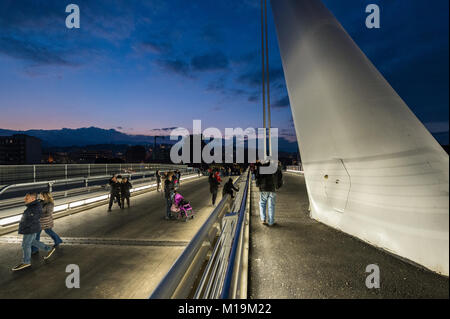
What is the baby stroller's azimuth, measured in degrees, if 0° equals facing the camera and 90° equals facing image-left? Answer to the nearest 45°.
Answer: approximately 315°

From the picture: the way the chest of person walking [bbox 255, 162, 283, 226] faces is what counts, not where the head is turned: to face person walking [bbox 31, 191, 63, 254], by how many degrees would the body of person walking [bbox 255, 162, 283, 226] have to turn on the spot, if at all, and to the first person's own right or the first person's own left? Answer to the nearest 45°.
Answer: approximately 90° to the first person's own left

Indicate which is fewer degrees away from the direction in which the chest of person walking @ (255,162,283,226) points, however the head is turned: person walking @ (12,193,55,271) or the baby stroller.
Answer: the baby stroller

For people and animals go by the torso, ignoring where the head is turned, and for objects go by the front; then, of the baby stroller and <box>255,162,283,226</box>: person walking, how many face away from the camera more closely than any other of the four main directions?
1

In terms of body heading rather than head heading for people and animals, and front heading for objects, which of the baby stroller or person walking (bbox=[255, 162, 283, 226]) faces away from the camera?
the person walking

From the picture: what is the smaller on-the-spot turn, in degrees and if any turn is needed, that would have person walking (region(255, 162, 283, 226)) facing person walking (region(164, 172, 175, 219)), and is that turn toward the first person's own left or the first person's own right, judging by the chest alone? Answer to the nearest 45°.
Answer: approximately 45° to the first person's own left

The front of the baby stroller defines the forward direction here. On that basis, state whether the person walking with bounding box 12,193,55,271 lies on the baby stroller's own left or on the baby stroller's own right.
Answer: on the baby stroller's own right

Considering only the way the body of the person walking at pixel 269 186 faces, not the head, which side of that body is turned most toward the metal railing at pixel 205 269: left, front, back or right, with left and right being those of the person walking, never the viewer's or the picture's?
back

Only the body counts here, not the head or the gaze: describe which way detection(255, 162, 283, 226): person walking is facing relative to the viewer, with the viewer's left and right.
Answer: facing away from the viewer

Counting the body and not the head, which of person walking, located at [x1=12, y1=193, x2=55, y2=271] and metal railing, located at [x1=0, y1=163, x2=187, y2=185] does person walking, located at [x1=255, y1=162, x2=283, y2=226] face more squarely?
the metal railing

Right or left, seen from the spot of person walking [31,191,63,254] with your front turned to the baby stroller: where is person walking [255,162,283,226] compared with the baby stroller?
right

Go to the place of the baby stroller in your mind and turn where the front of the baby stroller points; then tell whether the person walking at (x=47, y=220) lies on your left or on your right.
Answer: on your right

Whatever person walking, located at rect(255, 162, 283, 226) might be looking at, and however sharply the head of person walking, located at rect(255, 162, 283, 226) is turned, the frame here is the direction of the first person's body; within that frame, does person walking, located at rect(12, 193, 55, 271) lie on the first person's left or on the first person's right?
on the first person's left

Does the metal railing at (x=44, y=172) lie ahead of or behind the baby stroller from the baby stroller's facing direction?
behind
